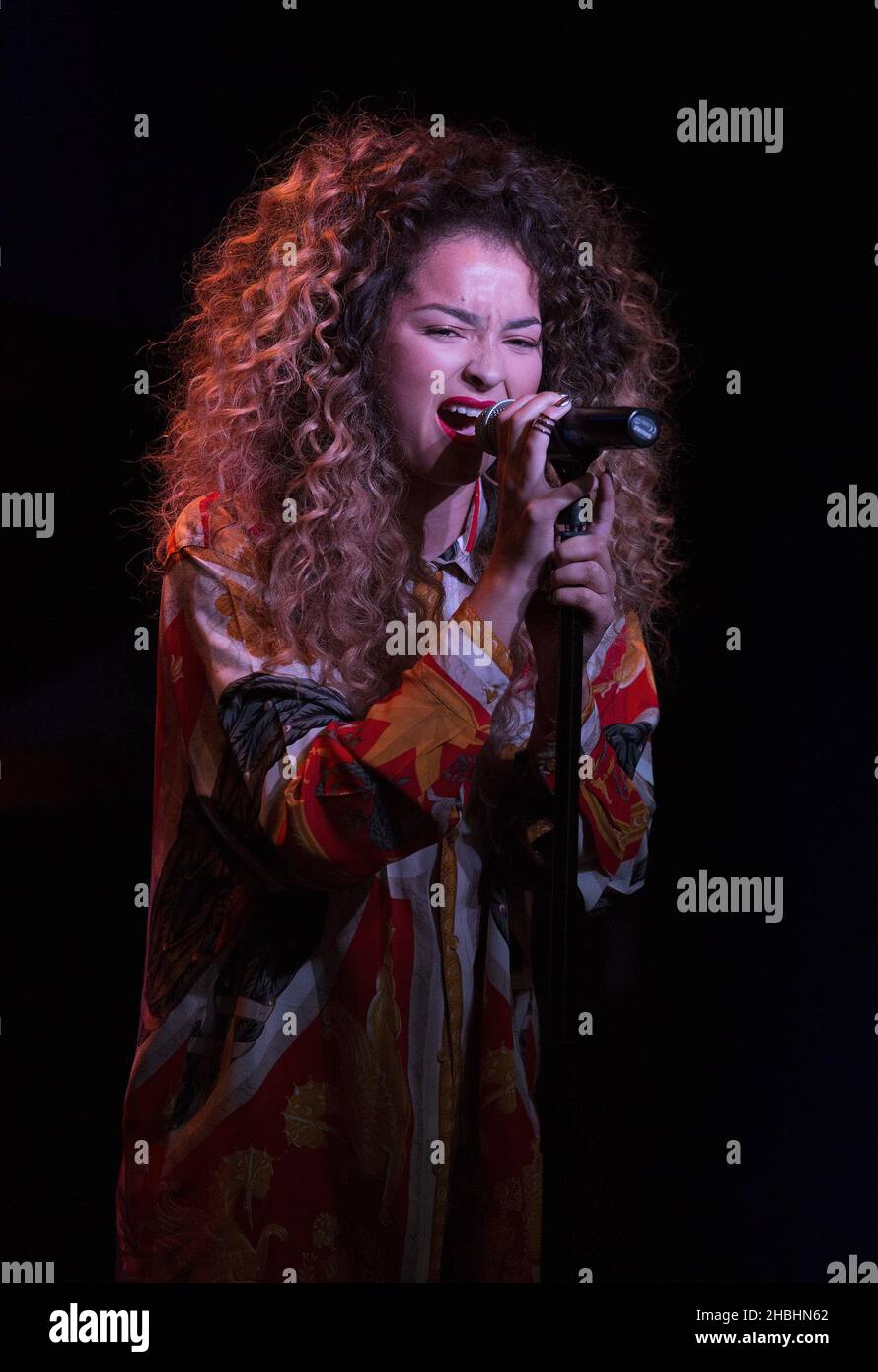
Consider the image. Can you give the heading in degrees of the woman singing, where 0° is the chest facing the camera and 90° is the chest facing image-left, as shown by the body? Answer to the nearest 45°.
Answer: approximately 315°

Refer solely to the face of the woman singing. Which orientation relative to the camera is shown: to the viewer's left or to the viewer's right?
to the viewer's right
